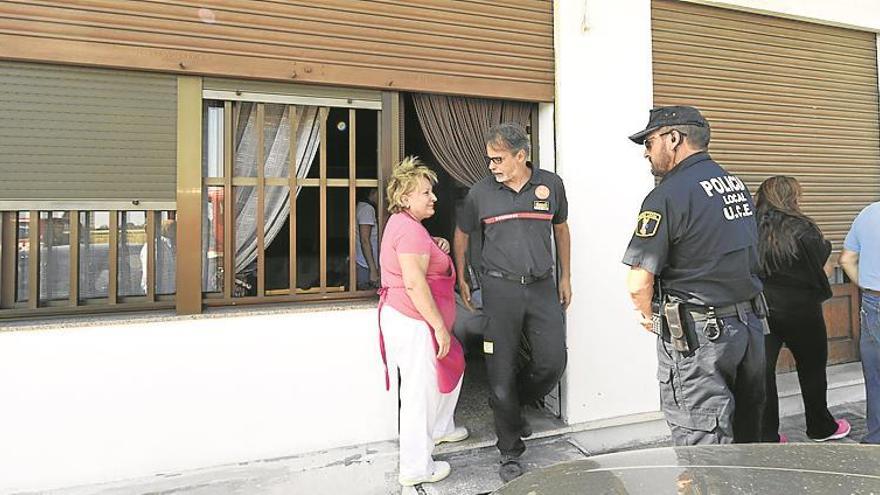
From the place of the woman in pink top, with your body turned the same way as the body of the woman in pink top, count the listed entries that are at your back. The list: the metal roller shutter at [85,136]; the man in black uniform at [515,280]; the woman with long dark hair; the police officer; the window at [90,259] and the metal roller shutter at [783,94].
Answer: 2

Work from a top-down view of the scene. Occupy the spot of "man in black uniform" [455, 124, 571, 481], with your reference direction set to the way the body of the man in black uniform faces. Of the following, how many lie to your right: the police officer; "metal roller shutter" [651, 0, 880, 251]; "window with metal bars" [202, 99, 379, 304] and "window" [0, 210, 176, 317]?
2

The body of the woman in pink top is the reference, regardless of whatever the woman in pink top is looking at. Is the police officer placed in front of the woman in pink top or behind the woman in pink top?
in front

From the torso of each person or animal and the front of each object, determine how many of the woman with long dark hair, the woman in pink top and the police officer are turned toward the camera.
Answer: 0

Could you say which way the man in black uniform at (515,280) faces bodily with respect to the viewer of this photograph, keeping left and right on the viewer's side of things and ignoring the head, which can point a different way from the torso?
facing the viewer

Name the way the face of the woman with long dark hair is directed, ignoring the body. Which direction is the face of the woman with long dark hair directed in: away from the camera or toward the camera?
away from the camera

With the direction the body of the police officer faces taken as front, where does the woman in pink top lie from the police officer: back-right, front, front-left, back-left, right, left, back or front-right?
front-left

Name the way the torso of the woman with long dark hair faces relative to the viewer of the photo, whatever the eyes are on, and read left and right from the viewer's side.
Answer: facing away from the viewer and to the right of the viewer

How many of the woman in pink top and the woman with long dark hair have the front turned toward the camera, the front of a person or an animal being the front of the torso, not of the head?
0

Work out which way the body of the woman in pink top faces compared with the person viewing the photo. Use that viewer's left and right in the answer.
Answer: facing to the right of the viewer

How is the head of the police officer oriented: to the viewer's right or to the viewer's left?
to the viewer's left

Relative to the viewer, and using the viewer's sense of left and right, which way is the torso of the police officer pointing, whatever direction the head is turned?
facing away from the viewer and to the left of the viewer
